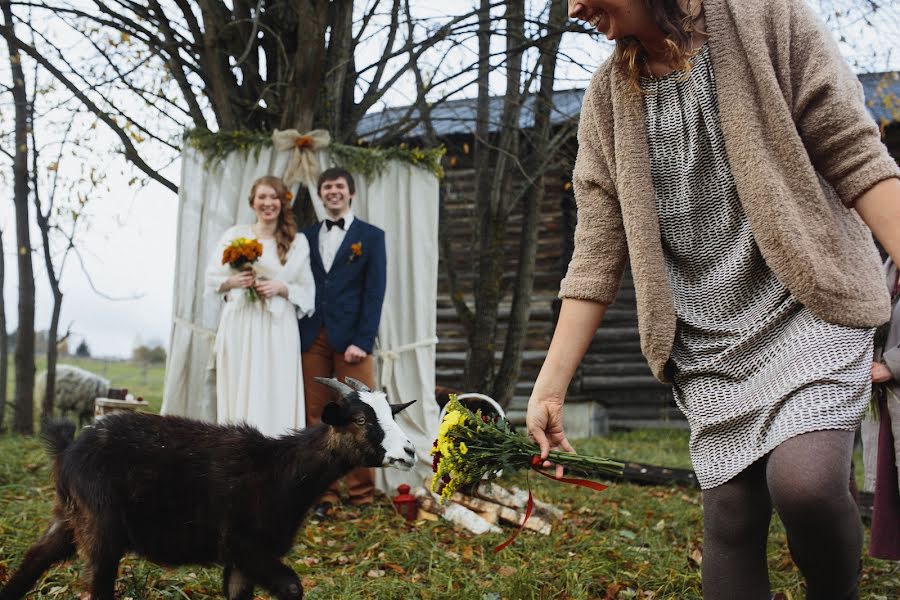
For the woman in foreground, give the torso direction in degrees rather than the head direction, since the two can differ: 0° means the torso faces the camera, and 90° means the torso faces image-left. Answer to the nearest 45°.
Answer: approximately 45°

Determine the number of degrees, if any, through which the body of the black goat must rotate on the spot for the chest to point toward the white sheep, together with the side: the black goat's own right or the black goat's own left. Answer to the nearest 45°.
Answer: approximately 90° to the black goat's own left

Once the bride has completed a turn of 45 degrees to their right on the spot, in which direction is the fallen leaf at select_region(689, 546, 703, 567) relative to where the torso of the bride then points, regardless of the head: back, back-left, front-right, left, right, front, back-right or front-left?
left

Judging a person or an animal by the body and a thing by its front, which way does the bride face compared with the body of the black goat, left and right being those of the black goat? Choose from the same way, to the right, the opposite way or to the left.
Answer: to the right

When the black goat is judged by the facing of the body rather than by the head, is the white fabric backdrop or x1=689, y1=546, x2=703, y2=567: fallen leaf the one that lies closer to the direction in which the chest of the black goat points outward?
the fallen leaf

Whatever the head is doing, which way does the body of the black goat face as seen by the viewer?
to the viewer's right

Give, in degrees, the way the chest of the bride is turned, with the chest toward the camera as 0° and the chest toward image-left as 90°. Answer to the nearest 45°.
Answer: approximately 0°
